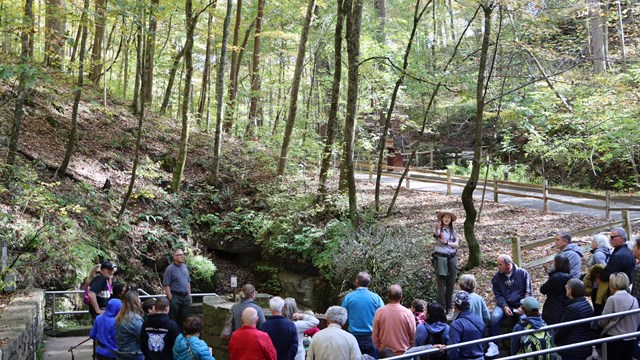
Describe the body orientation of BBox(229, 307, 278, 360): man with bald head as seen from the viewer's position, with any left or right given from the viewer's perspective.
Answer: facing away from the viewer

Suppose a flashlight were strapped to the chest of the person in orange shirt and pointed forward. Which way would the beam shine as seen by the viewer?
away from the camera

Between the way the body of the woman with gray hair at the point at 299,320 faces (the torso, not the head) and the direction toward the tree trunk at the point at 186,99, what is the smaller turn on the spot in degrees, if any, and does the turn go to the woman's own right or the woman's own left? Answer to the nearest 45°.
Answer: approximately 45° to the woman's own left

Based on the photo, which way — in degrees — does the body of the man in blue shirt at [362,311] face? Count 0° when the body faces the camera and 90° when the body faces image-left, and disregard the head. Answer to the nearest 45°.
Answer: approximately 180°

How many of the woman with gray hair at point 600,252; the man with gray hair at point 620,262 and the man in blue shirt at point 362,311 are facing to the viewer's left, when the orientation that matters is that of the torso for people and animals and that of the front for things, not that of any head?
2

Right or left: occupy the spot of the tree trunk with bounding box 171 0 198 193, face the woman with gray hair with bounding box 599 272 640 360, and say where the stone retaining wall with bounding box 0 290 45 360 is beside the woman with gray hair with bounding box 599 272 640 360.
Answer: right

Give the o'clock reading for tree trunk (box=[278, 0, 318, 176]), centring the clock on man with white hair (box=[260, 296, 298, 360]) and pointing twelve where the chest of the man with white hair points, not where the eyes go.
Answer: The tree trunk is roughly at 12 o'clock from the man with white hair.

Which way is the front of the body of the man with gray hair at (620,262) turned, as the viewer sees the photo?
to the viewer's left

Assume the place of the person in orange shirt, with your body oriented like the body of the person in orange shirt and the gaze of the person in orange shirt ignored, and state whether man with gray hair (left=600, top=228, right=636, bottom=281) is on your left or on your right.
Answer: on your right

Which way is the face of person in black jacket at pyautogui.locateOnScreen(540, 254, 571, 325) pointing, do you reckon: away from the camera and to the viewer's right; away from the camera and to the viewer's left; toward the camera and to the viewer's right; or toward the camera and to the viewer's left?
away from the camera and to the viewer's left

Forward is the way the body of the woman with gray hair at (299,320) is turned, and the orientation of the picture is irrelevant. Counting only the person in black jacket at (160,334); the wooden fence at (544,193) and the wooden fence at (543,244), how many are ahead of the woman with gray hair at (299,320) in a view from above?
2

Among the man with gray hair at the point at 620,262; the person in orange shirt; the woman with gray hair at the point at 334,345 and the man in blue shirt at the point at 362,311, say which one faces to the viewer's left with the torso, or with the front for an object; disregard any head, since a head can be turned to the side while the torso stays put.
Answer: the man with gray hair

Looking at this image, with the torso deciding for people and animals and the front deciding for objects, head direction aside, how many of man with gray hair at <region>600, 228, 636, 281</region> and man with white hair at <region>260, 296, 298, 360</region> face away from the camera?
1

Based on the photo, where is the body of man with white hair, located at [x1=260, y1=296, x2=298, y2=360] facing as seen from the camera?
away from the camera

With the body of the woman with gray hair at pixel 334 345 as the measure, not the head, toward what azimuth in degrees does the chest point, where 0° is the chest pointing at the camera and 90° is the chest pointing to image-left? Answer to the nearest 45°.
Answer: approximately 180°

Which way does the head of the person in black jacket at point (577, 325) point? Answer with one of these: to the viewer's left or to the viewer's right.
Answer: to the viewer's left
